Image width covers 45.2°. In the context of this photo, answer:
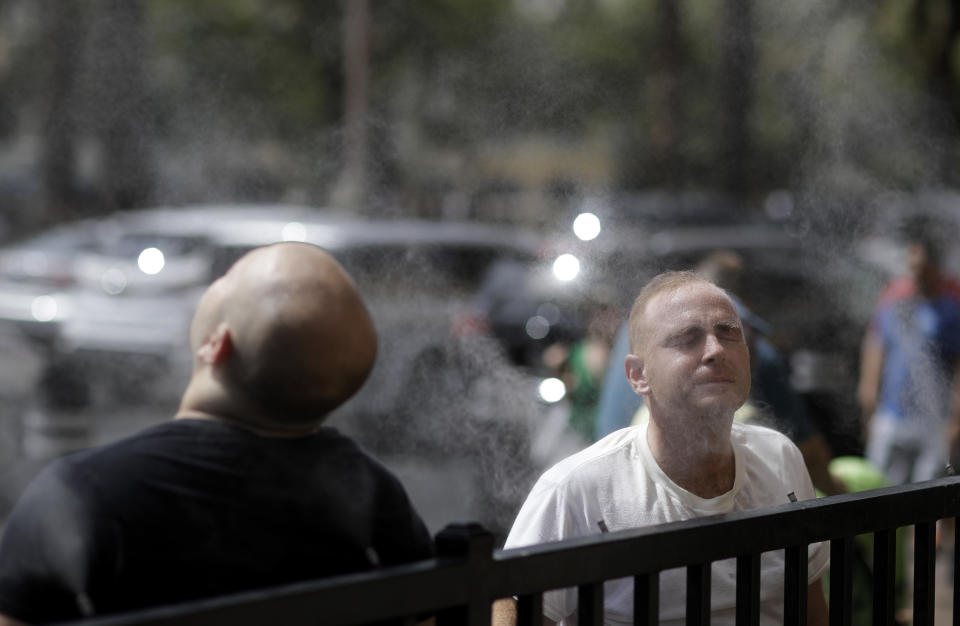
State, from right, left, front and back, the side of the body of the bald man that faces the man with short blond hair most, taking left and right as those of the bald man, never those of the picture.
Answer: right

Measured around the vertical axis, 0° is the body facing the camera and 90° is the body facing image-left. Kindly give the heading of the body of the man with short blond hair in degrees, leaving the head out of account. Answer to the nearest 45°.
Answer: approximately 315°

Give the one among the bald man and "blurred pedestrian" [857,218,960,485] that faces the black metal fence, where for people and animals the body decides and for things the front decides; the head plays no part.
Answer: the blurred pedestrian

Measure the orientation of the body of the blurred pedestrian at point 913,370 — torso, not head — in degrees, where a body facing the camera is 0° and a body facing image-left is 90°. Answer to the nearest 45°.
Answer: approximately 0°

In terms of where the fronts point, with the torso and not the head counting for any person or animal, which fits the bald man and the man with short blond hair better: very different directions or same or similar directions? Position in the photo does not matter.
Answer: very different directions

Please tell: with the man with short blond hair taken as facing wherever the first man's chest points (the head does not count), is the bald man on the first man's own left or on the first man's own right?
on the first man's own right

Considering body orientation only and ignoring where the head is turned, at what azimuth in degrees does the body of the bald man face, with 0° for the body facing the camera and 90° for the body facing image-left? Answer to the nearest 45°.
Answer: approximately 135°

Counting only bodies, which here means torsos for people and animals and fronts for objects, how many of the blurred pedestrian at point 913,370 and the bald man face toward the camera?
1

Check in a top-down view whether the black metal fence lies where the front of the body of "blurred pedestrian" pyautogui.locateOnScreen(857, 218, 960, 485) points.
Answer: yes
